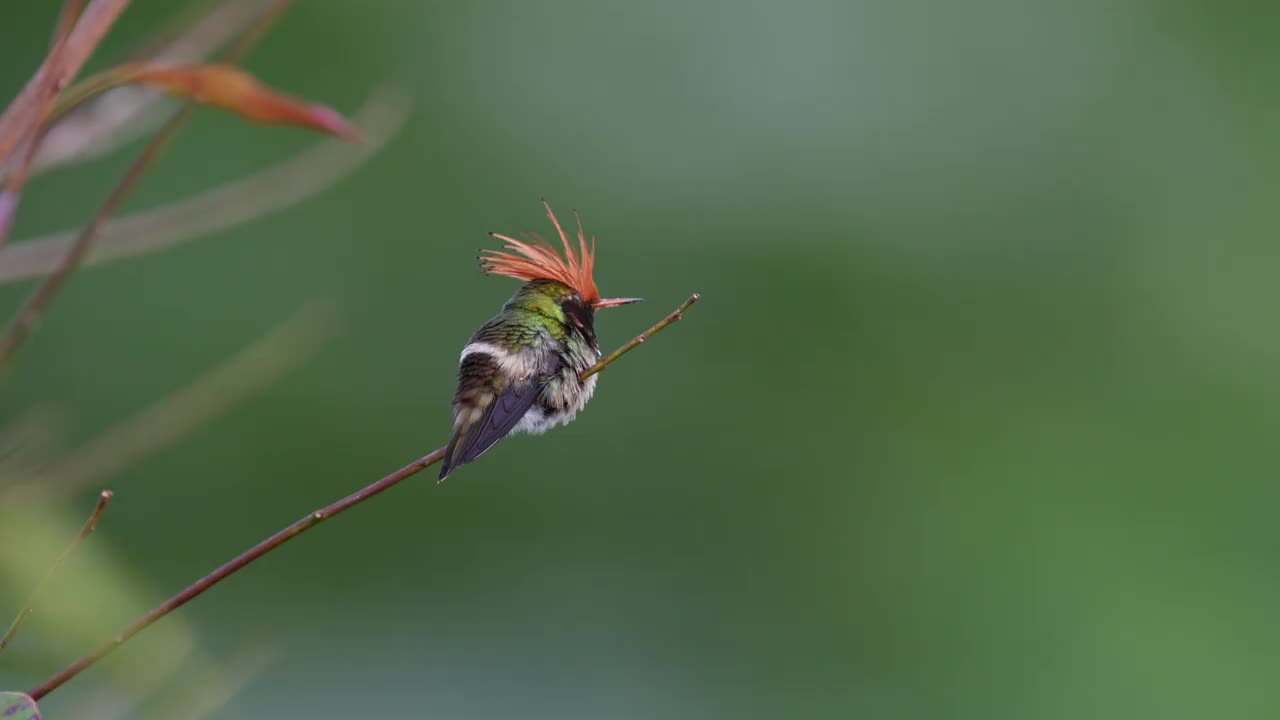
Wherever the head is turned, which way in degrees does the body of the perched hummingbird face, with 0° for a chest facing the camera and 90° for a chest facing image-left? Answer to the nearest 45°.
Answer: approximately 270°
